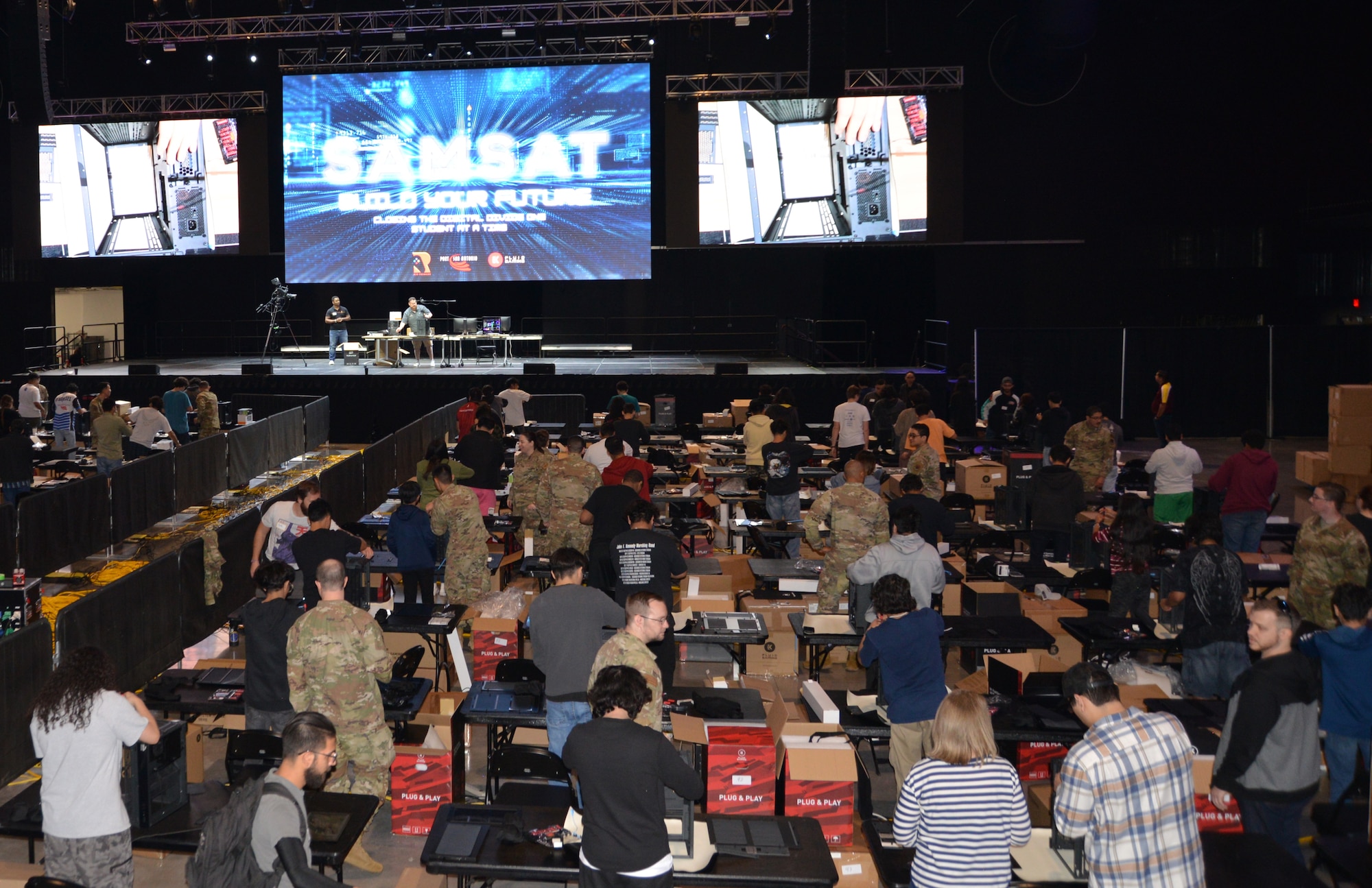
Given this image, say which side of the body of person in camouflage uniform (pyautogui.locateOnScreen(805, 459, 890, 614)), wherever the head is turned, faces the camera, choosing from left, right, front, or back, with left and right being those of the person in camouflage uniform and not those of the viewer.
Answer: back

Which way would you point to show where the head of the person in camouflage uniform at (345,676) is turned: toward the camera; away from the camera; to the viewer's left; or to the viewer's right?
away from the camera

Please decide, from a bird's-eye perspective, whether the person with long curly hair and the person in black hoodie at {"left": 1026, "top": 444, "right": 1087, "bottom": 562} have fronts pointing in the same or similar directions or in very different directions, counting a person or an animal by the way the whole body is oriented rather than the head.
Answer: same or similar directions

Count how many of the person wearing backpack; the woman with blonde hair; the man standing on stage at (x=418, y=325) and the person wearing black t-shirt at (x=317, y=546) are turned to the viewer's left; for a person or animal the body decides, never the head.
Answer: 0

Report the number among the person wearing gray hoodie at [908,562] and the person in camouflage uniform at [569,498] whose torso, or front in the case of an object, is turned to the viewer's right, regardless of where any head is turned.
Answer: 0

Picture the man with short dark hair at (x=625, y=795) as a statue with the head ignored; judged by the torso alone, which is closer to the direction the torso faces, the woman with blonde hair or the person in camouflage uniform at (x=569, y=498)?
the person in camouflage uniform

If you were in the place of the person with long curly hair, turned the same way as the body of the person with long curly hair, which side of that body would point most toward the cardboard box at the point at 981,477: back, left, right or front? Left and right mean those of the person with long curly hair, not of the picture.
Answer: front

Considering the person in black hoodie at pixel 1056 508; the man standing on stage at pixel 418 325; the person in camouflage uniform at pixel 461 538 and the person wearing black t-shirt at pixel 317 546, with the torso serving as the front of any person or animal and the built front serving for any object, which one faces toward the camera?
the man standing on stage

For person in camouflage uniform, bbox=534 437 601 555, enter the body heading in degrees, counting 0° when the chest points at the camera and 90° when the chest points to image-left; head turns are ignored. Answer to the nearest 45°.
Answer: approximately 180°

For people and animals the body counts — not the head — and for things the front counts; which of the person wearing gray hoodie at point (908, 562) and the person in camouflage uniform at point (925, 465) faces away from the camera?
the person wearing gray hoodie

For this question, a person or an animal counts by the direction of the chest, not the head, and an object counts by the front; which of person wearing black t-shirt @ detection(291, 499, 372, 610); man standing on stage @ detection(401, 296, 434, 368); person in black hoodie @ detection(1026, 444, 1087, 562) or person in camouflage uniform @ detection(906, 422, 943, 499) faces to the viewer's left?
the person in camouflage uniform

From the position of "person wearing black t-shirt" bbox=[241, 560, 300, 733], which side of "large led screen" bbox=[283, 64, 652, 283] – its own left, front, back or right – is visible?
front

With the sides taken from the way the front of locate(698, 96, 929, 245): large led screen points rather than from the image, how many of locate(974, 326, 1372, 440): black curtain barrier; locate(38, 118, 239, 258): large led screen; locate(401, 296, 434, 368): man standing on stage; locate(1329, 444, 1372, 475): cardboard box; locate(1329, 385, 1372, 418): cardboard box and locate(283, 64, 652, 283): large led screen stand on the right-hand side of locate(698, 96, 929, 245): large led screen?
3

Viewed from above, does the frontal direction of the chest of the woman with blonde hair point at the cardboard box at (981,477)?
yes

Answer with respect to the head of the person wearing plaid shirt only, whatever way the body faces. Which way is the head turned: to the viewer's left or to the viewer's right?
to the viewer's left

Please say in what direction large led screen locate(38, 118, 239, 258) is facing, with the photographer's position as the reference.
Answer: facing the viewer

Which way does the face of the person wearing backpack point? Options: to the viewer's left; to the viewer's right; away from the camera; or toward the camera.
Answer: to the viewer's right
